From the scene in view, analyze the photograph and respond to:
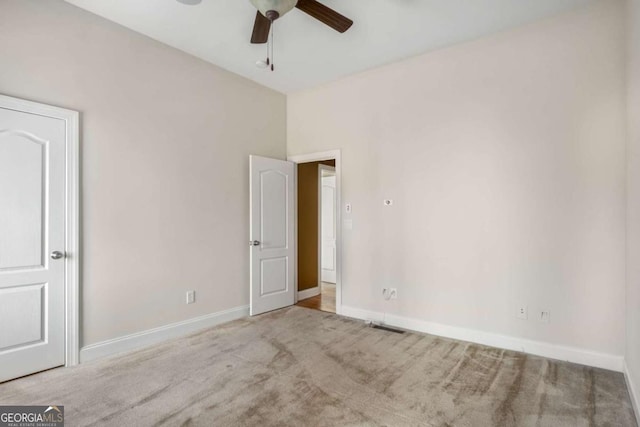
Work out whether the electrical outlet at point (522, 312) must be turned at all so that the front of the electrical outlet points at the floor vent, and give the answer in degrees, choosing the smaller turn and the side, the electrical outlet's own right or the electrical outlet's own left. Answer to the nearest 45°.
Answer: approximately 90° to the electrical outlet's own right

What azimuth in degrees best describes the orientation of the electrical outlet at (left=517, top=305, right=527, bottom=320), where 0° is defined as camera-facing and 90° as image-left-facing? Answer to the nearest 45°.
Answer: approximately 0°

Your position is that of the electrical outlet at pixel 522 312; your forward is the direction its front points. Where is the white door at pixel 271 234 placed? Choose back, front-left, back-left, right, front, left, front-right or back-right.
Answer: right

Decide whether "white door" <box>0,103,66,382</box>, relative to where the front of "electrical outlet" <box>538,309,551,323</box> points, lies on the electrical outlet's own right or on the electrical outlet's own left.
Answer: on the electrical outlet's own right

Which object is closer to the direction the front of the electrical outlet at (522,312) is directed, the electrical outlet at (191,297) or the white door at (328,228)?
the electrical outlet

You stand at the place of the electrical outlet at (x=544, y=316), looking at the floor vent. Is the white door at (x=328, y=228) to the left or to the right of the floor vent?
right

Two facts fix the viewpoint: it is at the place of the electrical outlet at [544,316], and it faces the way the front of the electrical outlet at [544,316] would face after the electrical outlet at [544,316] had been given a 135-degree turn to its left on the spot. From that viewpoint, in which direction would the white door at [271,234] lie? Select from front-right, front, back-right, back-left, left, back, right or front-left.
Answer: back-left

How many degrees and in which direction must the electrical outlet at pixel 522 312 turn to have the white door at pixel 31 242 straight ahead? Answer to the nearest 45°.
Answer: approximately 45° to its right

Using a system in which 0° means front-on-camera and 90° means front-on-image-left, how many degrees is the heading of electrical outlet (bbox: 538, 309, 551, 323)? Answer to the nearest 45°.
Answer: approximately 0°

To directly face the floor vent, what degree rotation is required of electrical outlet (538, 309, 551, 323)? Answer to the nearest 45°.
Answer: approximately 90° to its right
